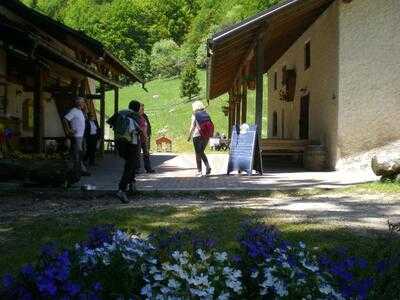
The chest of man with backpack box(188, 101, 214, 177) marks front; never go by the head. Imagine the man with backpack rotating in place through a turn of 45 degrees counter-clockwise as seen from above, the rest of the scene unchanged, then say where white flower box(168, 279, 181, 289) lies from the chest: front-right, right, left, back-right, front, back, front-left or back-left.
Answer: left

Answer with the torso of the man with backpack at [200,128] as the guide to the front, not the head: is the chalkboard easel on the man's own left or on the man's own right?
on the man's own right

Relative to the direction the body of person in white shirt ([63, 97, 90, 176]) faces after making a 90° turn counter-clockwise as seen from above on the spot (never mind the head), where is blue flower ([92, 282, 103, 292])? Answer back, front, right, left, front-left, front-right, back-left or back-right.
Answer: back

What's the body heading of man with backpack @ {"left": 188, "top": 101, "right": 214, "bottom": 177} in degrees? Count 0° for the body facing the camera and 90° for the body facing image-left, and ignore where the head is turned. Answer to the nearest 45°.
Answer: approximately 135°

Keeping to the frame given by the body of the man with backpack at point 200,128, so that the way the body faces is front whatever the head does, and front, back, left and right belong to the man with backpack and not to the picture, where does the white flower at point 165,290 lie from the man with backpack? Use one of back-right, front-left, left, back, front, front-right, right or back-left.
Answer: back-left

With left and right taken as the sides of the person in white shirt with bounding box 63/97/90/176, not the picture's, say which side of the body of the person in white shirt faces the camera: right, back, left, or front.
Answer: right

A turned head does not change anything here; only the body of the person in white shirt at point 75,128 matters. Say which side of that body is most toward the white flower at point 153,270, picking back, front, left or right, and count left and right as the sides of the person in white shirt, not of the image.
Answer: right
